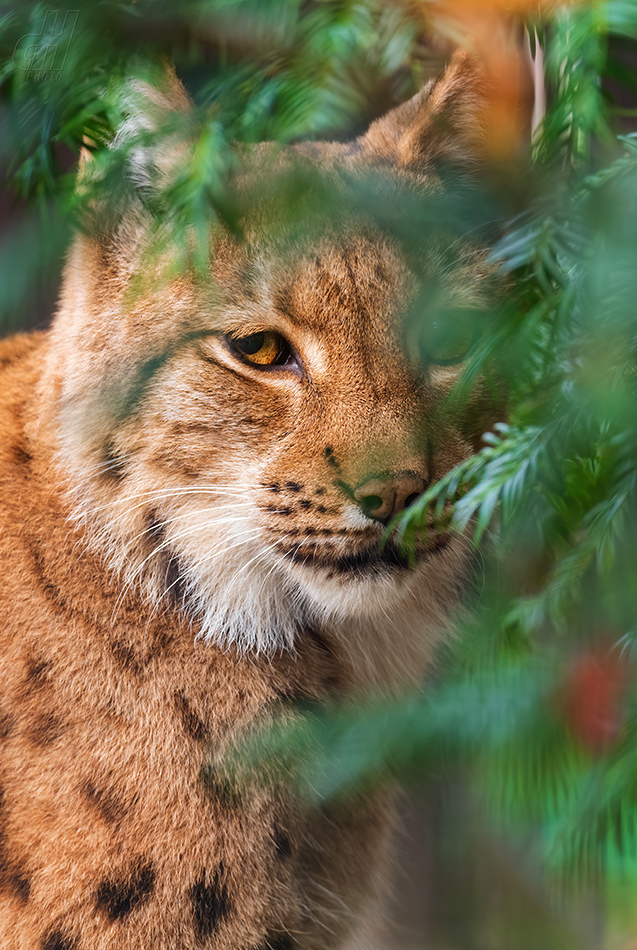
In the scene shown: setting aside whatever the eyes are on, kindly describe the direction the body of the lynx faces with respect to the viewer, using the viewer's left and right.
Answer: facing the viewer and to the right of the viewer
